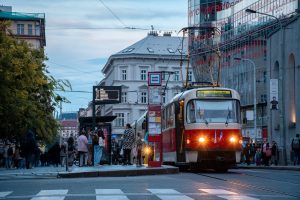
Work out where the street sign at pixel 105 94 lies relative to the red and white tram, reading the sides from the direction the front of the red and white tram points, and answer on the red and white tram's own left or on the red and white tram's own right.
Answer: on the red and white tram's own right

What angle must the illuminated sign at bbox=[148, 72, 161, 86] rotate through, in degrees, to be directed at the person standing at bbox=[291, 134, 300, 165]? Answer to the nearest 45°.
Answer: approximately 135° to its left

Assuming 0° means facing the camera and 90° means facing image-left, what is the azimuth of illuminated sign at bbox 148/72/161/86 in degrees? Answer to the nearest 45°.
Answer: approximately 0°

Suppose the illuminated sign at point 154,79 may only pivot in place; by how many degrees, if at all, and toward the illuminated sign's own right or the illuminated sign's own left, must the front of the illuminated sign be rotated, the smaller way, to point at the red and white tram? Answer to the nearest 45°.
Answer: approximately 135° to the illuminated sign's own left
